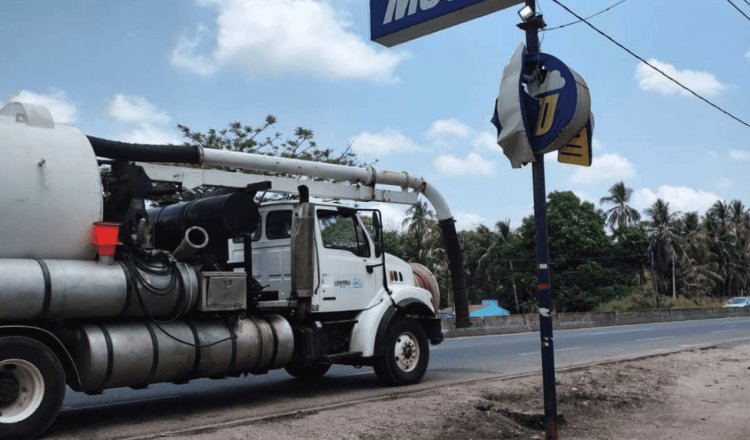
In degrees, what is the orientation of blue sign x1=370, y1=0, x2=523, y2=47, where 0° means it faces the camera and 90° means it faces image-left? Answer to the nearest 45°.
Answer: approximately 45°

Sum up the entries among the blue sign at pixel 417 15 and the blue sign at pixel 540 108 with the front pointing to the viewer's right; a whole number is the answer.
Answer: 0

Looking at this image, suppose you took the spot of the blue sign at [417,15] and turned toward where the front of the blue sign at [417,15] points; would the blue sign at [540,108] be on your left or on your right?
on your left

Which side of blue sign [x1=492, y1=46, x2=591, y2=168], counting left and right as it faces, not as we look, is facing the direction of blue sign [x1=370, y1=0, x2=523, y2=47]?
right

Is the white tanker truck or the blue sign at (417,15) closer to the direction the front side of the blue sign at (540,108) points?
the white tanker truck

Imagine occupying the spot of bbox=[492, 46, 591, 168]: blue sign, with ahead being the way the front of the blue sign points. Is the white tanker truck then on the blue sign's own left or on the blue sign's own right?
on the blue sign's own right

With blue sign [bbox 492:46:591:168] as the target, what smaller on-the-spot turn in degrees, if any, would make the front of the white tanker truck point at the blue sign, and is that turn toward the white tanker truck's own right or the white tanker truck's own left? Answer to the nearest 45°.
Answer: approximately 90° to the white tanker truck's own right

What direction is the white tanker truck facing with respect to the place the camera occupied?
facing away from the viewer and to the right of the viewer
